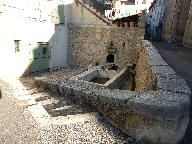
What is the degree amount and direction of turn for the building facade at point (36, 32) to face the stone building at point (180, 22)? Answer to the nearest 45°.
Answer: approximately 45° to its left

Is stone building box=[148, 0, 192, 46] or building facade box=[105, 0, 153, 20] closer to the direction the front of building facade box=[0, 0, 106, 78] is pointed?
the stone building

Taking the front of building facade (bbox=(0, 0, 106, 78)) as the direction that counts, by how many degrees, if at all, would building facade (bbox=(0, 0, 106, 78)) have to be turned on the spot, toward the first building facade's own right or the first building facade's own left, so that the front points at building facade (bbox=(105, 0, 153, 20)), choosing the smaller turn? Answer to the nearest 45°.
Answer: approximately 90° to the first building facade's own left

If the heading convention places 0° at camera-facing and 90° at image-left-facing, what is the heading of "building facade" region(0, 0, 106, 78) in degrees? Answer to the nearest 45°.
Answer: approximately 315°
